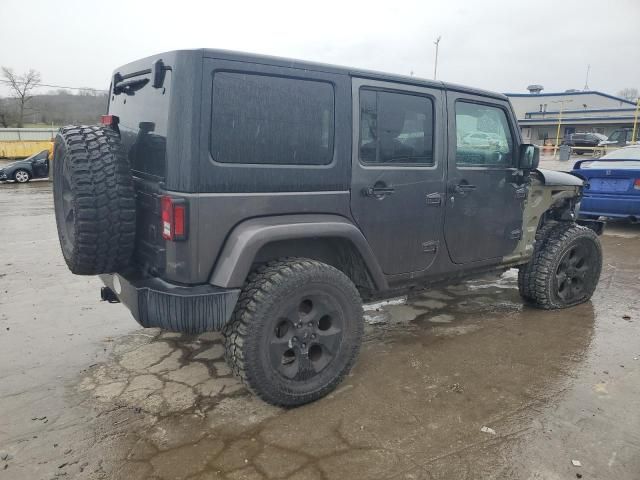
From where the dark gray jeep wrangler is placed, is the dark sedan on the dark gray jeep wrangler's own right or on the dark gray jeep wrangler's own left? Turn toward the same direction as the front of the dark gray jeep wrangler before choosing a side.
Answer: on the dark gray jeep wrangler's own left

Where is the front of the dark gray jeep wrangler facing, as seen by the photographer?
facing away from the viewer and to the right of the viewer

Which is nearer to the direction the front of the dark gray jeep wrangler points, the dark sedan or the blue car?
the blue car

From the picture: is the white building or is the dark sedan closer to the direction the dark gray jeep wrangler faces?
the white building

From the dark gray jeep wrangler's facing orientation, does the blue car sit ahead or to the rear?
ahead

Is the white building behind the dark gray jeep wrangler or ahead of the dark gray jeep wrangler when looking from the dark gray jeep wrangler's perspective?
ahead
